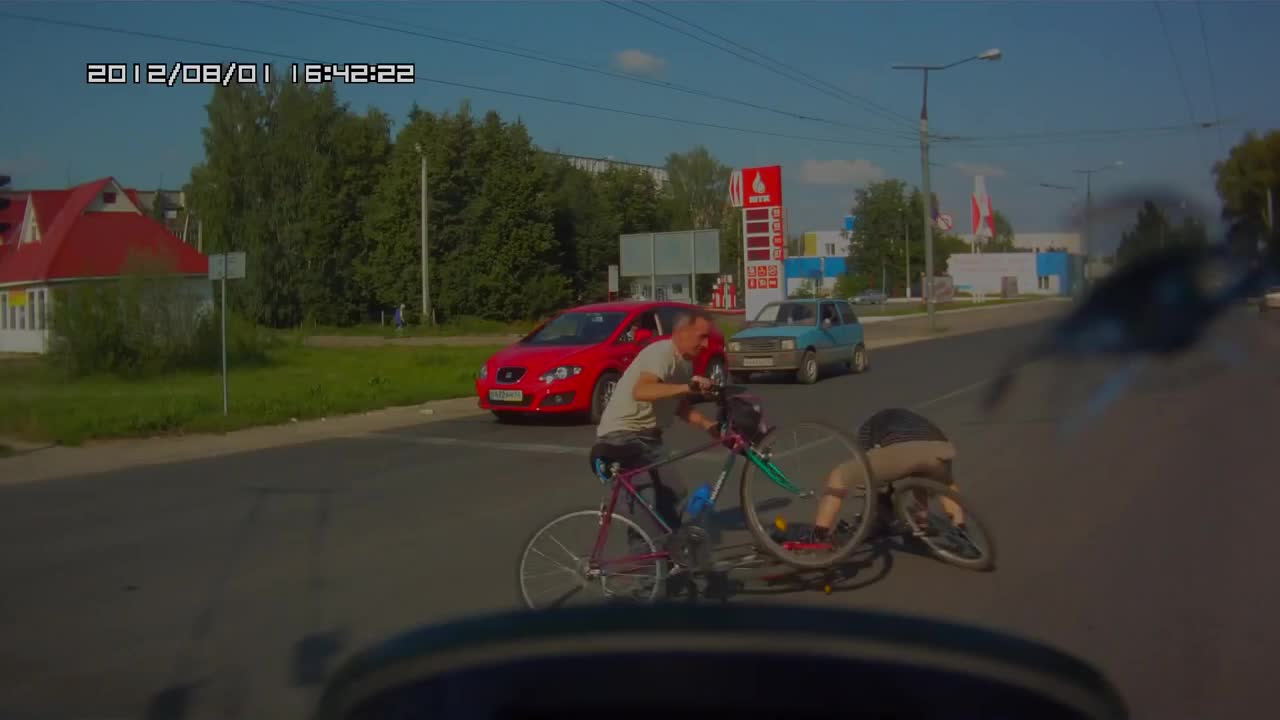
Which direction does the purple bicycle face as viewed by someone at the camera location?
facing to the right of the viewer

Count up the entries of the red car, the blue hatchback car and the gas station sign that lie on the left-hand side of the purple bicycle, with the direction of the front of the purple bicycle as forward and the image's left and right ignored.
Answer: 3

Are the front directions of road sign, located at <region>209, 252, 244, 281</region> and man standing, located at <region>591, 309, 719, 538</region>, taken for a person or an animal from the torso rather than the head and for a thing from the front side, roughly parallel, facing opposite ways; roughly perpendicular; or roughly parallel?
roughly perpendicular

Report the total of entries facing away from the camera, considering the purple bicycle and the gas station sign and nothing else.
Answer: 0

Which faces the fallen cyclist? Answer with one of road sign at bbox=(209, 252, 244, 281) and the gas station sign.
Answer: the gas station sign

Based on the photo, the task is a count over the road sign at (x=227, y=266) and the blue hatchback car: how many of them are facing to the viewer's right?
0

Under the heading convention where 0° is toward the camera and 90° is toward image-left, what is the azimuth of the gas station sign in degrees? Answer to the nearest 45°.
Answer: approximately 0°

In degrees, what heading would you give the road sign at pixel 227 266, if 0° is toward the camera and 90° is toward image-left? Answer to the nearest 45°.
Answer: approximately 180°

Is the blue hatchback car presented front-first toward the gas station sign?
no

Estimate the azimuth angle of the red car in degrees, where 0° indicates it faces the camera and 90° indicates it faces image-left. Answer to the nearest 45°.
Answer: approximately 45°

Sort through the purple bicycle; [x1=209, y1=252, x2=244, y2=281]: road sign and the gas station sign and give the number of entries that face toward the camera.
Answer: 1

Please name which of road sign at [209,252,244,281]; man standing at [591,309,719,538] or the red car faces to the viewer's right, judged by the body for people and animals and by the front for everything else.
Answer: the man standing

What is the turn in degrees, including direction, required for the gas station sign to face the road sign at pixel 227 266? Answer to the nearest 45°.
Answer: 0° — it already faces it

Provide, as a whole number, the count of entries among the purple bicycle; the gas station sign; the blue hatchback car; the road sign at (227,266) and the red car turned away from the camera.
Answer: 1

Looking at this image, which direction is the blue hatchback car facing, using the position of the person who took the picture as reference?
facing the viewer and to the left of the viewer

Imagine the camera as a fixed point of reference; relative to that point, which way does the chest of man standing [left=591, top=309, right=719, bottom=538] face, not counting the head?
to the viewer's right

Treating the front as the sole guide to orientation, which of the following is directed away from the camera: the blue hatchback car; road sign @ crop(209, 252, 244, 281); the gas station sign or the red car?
the road sign
